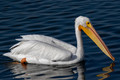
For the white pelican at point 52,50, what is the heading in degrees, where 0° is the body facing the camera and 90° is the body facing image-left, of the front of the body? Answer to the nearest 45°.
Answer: approximately 270°
